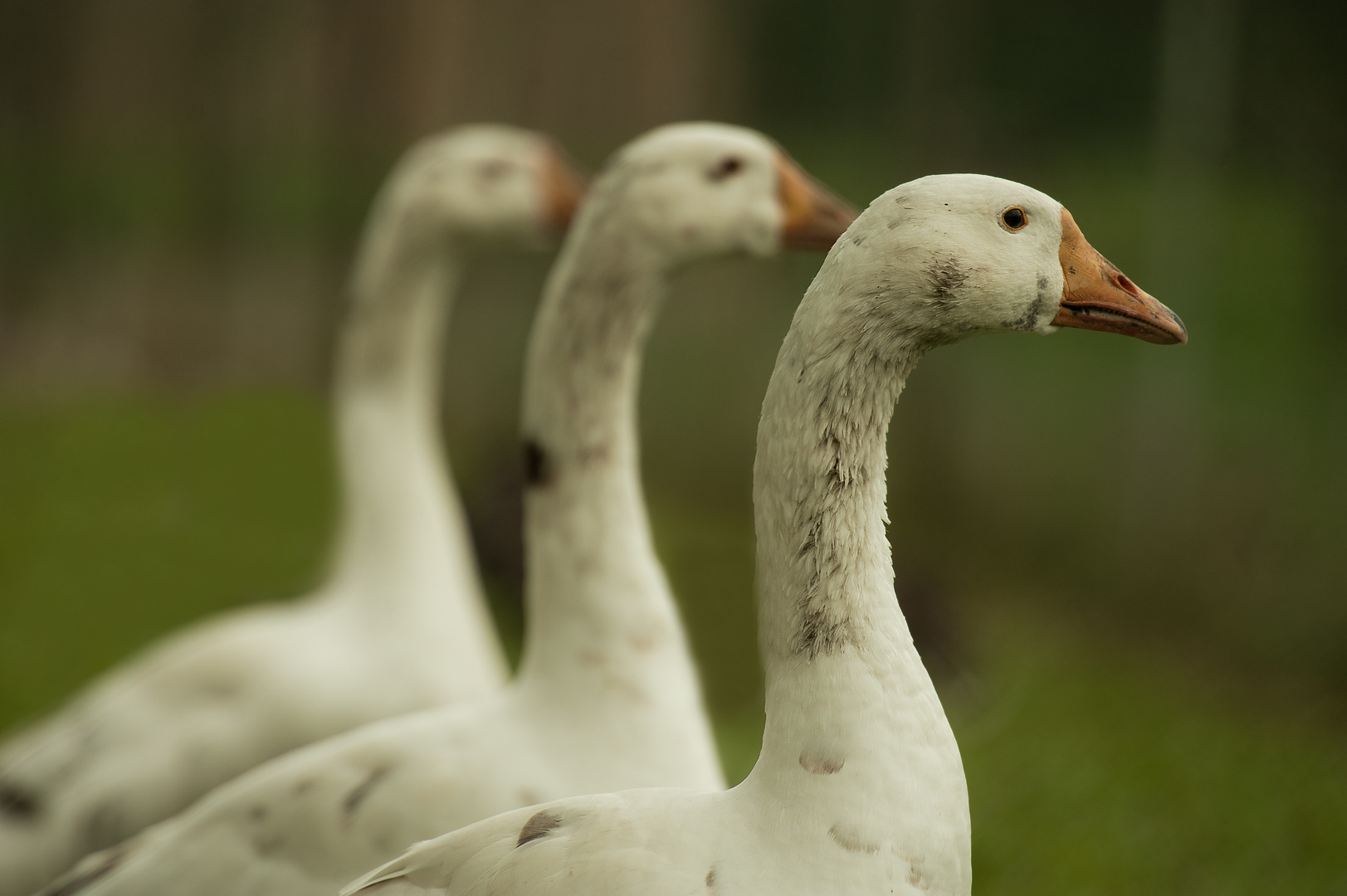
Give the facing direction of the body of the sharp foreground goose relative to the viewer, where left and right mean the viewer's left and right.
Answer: facing to the right of the viewer

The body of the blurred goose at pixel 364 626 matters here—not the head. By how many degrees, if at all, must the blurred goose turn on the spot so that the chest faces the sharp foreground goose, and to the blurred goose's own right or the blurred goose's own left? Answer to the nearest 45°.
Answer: approximately 90° to the blurred goose's own right

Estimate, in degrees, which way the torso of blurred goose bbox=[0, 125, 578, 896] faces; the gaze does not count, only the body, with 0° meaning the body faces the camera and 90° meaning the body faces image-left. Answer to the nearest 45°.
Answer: approximately 270°

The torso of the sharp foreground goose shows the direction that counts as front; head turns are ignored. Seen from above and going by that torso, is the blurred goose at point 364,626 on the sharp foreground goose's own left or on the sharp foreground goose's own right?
on the sharp foreground goose's own left

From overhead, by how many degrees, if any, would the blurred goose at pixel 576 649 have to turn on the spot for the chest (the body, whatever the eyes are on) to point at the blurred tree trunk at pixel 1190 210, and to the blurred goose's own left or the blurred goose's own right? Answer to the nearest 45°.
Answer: approximately 45° to the blurred goose's own left

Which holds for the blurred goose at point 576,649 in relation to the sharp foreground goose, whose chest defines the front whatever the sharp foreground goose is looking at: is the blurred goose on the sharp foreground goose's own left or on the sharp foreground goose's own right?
on the sharp foreground goose's own left

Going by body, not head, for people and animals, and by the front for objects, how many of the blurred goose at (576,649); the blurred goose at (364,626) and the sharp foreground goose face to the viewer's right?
3

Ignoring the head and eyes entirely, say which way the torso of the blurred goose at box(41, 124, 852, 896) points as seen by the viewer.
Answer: to the viewer's right
